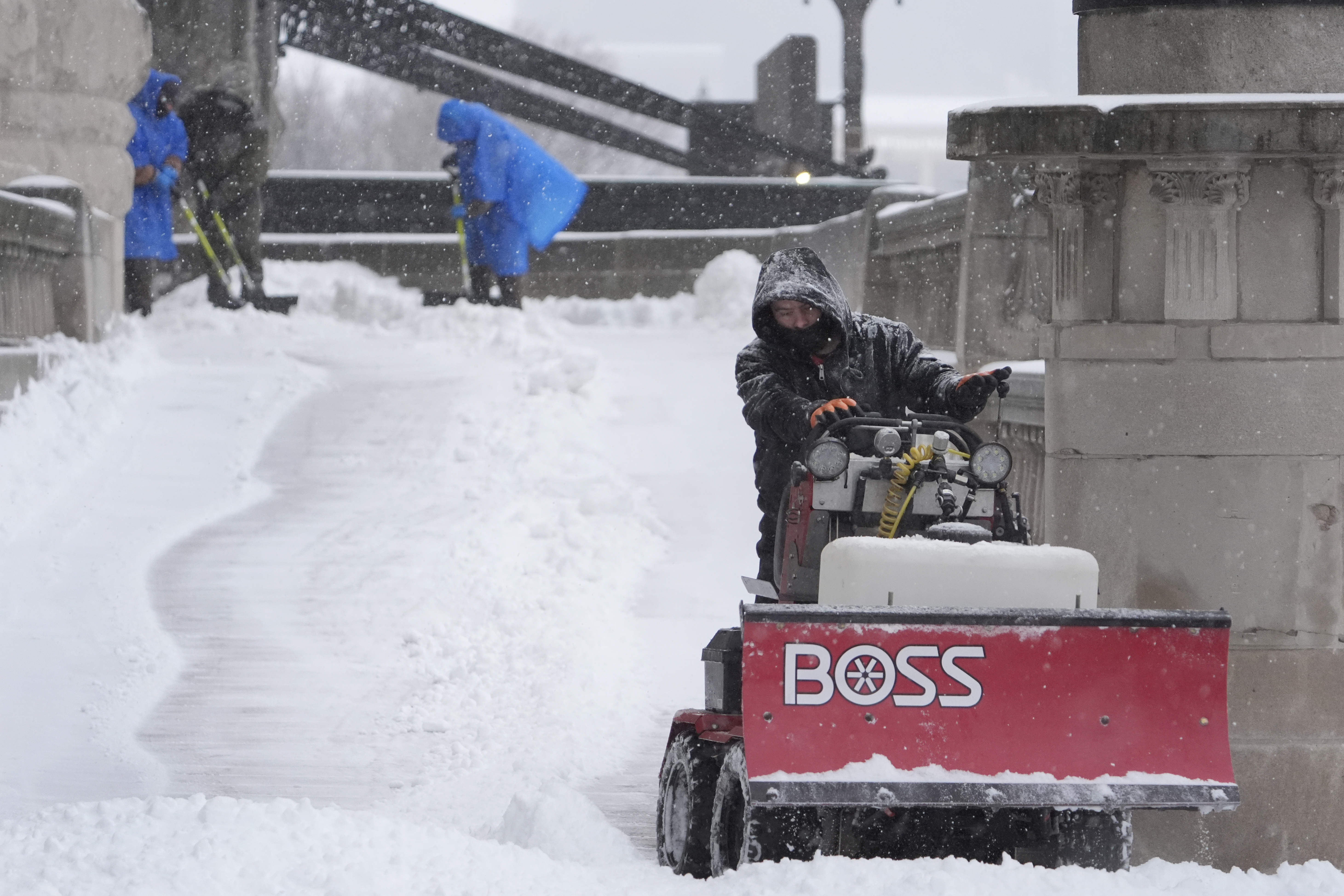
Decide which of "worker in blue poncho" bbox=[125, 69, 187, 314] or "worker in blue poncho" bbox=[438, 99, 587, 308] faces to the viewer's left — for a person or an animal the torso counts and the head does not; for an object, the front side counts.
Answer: "worker in blue poncho" bbox=[438, 99, 587, 308]

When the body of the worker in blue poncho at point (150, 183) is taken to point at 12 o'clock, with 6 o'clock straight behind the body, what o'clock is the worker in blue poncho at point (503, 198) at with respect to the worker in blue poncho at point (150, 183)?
the worker in blue poncho at point (503, 198) is roughly at 10 o'clock from the worker in blue poncho at point (150, 183).

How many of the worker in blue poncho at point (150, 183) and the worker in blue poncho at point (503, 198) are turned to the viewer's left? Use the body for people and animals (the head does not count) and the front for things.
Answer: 1

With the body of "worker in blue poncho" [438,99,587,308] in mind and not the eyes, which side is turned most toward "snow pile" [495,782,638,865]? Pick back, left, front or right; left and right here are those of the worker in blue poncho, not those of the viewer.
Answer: left

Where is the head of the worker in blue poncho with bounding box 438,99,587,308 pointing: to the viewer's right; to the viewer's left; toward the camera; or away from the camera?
to the viewer's left

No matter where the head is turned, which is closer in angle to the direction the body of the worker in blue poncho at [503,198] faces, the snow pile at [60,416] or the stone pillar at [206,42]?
the stone pillar

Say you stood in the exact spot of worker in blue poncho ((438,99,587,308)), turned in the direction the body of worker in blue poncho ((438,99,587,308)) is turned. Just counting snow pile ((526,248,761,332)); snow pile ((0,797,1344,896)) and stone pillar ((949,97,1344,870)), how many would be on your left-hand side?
2

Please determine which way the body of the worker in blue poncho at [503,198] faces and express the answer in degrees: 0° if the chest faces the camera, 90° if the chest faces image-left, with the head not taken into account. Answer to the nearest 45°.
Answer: approximately 90°

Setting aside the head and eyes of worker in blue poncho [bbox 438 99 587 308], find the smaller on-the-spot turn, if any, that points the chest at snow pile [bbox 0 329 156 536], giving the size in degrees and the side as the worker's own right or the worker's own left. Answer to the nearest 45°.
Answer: approximately 90° to the worker's own left

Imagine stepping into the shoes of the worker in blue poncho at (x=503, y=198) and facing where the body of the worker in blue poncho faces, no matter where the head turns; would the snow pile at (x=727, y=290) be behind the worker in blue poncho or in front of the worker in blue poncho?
behind

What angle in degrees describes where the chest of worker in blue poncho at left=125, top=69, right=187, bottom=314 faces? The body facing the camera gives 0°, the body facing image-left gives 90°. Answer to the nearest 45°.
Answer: approximately 315°

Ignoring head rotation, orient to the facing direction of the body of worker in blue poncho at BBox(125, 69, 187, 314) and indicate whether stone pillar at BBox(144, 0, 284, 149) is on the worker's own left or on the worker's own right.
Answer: on the worker's own left
